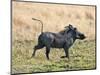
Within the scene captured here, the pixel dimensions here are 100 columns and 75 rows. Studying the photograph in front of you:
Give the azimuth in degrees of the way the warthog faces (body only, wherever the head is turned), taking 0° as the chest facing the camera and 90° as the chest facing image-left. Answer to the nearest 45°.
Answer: approximately 270°
